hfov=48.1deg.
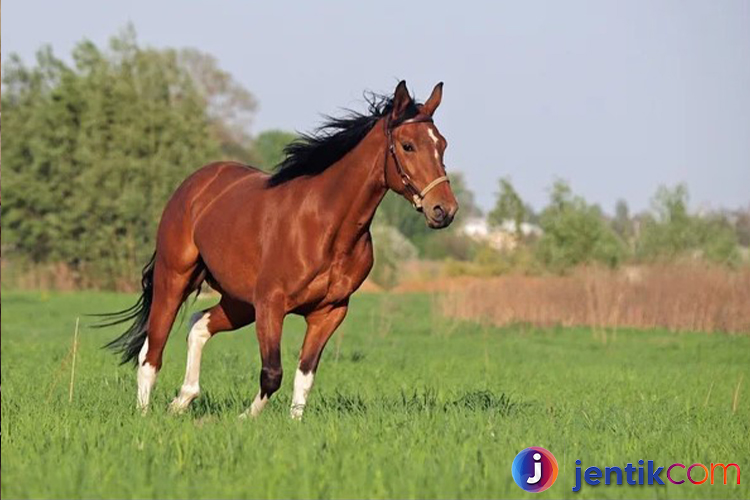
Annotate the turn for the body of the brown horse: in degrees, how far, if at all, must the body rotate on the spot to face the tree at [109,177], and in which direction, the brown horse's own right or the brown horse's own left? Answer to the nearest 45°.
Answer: approximately 135° to the brown horse's own left

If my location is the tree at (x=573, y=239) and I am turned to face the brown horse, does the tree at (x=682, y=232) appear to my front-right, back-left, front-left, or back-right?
back-left

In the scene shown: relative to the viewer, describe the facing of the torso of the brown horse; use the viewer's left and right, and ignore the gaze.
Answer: facing the viewer and to the right of the viewer

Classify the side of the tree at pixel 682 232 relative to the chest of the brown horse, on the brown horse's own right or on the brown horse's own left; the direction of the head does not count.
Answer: on the brown horse's own left

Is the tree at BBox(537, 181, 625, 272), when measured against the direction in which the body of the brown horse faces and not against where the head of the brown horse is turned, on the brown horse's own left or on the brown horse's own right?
on the brown horse's own left
